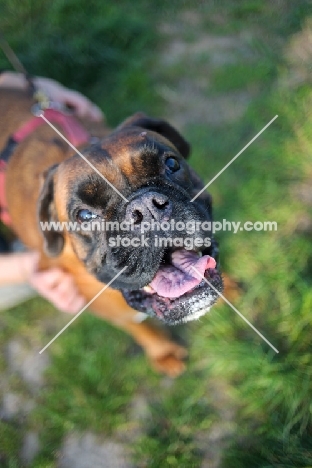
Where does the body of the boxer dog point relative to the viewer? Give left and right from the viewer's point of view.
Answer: facing the viewer and to the right of the viewer
